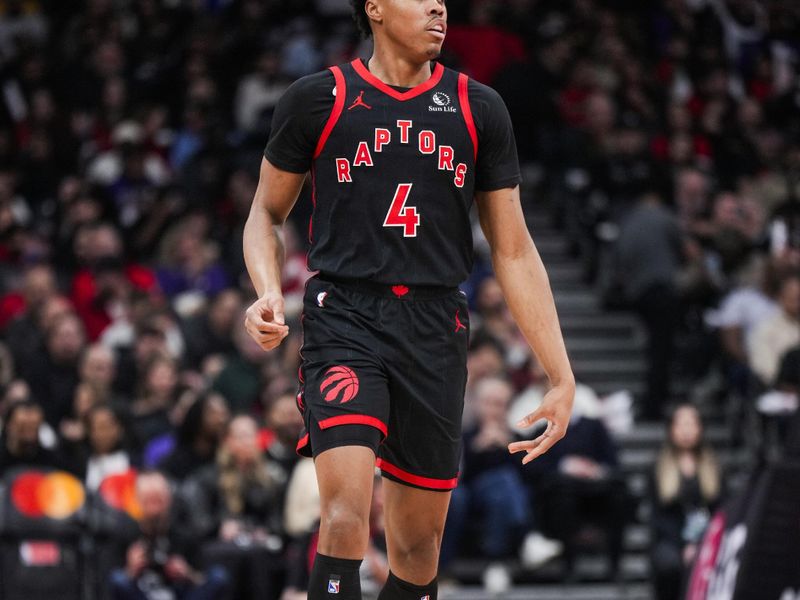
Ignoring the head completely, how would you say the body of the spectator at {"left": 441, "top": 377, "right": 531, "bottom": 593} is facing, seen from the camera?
toward the camera

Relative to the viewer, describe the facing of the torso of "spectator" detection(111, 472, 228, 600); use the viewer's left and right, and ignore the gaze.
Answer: facing the viewer

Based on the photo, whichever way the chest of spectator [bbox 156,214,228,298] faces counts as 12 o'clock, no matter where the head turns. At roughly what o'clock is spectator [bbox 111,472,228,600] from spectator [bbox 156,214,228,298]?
spectator [bbox 111,472,228,600] is roughly at 12 o'clock from spectator [bbox 156,214,228,298].

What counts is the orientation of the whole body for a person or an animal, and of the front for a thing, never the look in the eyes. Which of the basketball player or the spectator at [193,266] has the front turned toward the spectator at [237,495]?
the spectator at [193,266]

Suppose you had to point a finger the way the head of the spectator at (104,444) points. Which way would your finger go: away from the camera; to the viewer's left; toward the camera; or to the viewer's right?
toward the camera

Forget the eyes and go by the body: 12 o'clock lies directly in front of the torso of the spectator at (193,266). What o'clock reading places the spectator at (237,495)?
the spectator at (237,495) is roughly at 12 o'clock from the spectator at (193,266).

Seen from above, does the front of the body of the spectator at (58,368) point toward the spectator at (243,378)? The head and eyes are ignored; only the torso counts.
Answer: no

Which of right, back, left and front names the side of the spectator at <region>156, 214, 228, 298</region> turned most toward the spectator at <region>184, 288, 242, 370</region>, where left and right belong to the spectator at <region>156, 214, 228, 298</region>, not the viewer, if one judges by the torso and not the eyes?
front

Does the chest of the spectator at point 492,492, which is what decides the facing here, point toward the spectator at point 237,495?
no

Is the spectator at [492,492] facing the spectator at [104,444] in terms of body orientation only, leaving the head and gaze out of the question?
no

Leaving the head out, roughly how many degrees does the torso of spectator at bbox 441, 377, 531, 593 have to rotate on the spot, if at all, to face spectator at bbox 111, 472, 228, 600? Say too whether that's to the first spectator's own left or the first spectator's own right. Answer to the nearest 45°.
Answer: approximately 45° to the first spectator's own right

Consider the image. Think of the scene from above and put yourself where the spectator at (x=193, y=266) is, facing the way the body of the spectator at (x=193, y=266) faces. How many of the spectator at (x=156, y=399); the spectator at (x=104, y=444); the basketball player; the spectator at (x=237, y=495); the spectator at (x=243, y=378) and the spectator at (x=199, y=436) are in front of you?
6

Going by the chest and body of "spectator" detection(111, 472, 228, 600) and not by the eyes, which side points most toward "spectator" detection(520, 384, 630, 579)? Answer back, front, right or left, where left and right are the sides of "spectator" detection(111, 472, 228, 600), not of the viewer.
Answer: left

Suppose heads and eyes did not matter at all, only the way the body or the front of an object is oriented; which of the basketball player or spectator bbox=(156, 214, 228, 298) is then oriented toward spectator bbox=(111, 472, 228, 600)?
spectator bbox=(156, 214, 228, 298)

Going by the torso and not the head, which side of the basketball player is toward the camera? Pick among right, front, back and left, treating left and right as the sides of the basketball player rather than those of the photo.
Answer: front

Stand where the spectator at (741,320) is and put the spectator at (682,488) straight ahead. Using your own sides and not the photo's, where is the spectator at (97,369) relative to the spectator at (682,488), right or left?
right

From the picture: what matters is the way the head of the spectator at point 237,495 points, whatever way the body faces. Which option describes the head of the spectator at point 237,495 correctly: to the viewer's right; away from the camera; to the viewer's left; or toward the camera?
toward the camera

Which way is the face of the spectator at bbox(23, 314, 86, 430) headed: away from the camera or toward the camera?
toward the camera

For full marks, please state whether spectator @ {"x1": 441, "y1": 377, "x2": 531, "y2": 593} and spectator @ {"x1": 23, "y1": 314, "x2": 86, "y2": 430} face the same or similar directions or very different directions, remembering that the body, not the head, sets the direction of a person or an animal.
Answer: same or similar directions

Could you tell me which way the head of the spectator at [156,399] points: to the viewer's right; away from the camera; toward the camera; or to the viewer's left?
toward the camera
